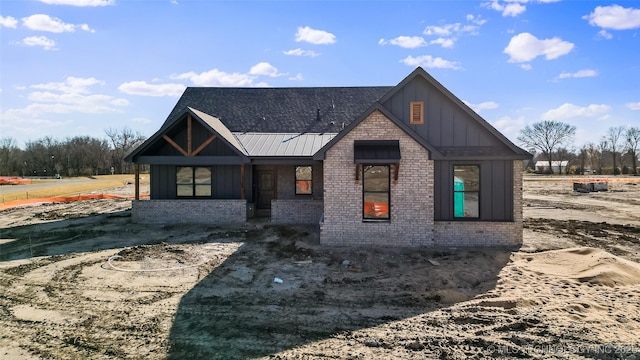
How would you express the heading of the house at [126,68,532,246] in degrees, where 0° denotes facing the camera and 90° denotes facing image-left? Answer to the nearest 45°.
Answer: approximately 0°
